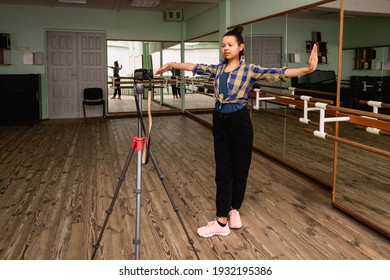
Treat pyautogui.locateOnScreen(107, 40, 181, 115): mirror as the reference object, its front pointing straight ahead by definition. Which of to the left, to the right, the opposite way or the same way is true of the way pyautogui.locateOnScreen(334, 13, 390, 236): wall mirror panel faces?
to the right

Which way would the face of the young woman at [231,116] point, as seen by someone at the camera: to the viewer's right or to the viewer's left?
to the viewer's left

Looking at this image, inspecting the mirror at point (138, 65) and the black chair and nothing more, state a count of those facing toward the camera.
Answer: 2

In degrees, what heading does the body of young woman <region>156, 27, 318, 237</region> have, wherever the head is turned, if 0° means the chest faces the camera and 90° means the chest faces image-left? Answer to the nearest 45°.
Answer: approximately 45°
